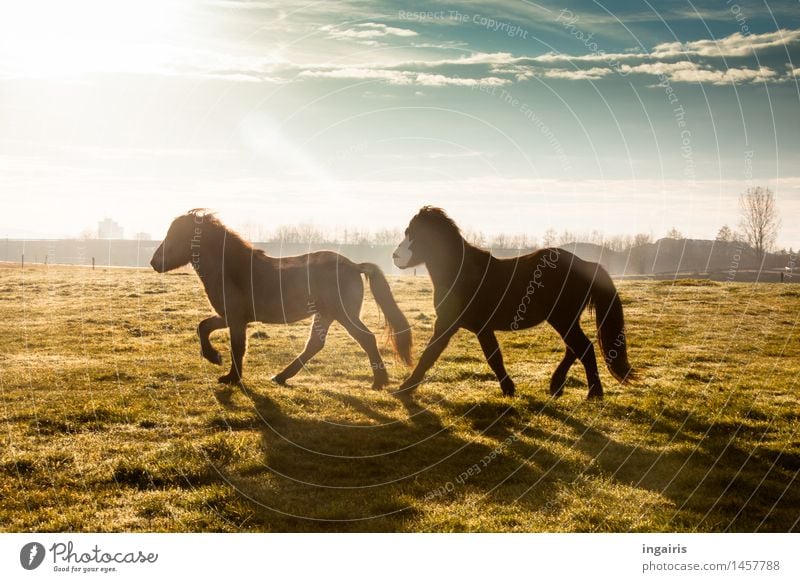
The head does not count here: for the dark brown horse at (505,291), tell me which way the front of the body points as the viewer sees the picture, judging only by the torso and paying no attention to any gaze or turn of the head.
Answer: to the viewer's left

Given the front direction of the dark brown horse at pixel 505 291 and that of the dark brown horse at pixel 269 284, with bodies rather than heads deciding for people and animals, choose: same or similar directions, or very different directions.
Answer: same or similar directions

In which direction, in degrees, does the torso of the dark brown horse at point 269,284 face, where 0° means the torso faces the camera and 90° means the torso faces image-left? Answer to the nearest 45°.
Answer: approximately 90°

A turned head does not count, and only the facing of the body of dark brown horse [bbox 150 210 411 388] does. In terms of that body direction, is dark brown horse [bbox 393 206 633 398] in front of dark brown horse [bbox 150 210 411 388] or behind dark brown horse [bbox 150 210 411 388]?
behind

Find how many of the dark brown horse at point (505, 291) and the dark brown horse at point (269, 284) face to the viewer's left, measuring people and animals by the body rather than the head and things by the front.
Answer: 2

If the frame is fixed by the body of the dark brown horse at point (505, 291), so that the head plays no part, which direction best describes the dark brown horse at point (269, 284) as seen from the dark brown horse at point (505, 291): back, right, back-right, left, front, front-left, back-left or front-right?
front
